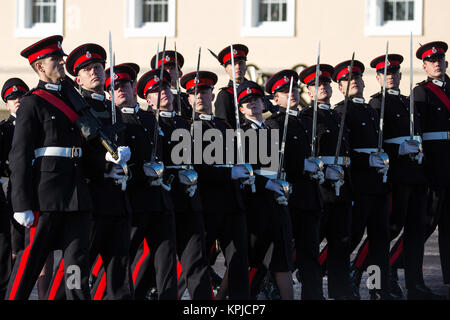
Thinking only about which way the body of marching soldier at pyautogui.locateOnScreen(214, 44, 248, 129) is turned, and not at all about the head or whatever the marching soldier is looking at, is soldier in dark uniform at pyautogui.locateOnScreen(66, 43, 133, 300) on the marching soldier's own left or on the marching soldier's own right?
on the marching soldier's own right
